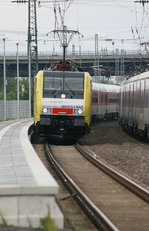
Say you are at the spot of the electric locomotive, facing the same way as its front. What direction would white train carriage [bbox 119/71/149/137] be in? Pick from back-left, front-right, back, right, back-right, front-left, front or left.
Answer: back-left

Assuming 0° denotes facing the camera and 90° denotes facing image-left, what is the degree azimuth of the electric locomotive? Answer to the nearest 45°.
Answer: approximately 0°

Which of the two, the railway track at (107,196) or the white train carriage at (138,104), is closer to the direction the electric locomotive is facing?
the railway track

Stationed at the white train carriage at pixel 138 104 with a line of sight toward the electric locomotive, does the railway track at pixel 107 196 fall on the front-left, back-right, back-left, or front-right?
front-left

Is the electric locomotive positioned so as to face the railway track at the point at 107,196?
yes
